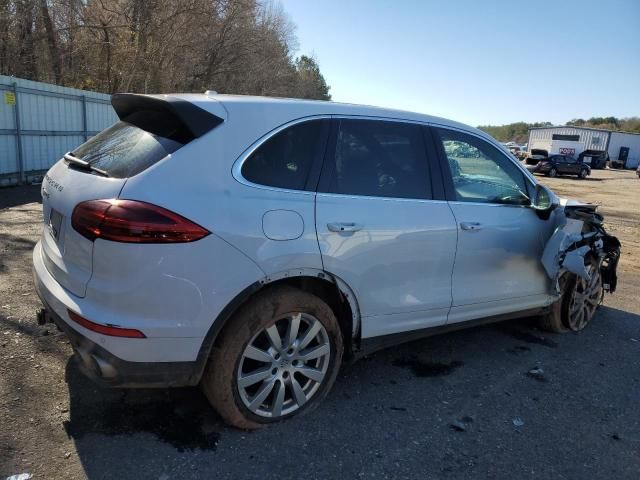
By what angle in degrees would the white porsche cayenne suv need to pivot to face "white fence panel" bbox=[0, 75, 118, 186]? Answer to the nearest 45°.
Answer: approximately 90° to its left

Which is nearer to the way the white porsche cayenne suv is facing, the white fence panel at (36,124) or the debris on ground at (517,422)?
the debris on ground

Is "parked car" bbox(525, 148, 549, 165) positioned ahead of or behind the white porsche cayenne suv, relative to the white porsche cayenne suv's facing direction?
ahead

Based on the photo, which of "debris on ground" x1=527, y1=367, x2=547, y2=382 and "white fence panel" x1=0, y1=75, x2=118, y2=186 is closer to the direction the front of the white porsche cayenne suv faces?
the debris on ground

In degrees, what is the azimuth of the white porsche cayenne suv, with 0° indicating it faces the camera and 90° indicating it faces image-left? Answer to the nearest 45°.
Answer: approximately 225°

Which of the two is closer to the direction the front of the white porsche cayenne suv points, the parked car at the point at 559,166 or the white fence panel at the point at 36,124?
the parked car

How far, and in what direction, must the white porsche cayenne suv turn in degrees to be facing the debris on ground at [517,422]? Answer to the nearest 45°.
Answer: approximately 45° to its right
